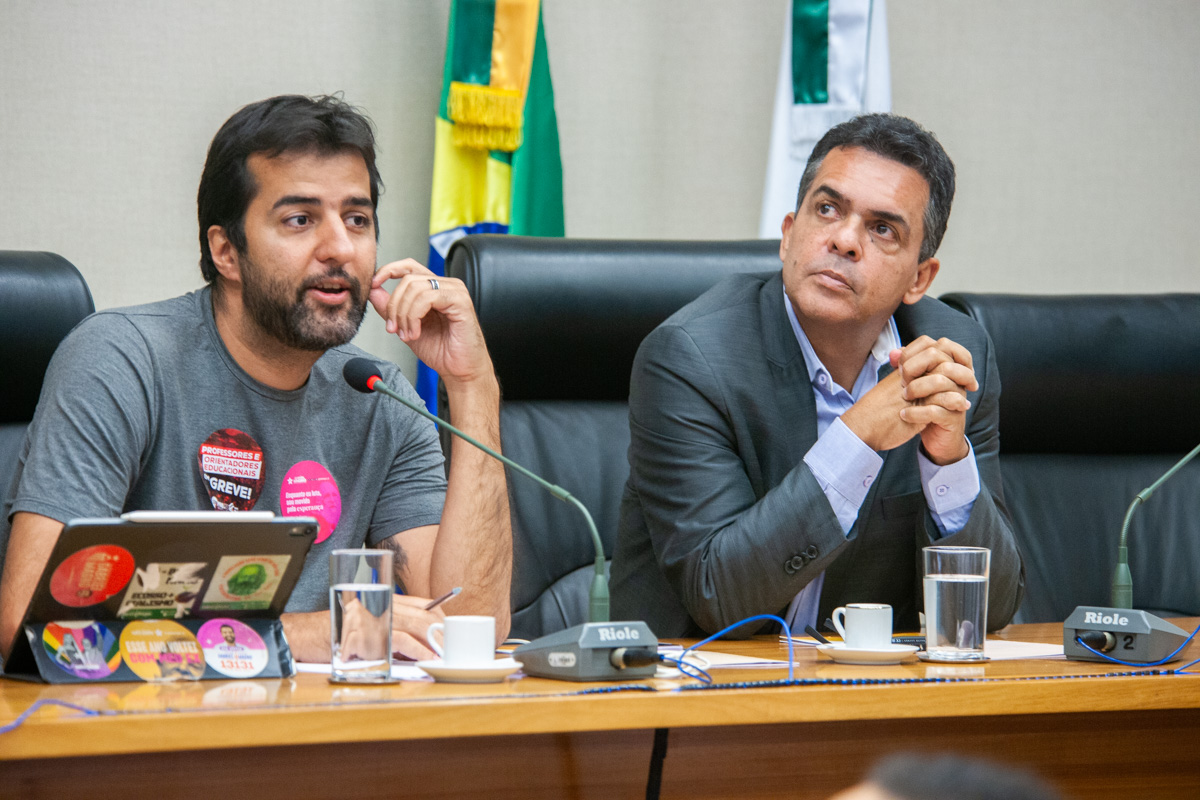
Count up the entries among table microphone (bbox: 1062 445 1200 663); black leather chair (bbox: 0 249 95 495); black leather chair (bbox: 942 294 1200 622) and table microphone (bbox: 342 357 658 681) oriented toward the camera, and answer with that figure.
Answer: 2

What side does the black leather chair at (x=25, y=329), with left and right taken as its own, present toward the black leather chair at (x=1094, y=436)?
left

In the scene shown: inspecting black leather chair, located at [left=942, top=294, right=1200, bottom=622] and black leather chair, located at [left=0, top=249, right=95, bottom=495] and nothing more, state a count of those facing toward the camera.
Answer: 2

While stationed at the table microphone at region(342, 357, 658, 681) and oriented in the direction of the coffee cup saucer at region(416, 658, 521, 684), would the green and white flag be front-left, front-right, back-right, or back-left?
back-right

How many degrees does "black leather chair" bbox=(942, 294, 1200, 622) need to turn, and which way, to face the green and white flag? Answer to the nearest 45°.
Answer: approximately 135° to its right

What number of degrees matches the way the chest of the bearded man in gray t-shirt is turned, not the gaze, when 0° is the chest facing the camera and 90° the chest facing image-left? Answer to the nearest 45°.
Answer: approximately 315°

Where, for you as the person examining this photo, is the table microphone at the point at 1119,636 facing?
facing away from the viewer and to the right of the viewer

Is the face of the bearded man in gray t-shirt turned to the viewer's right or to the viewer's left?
to the viewer's right
